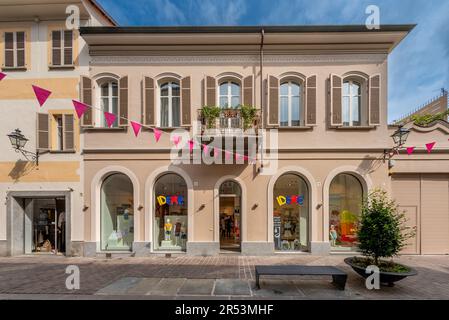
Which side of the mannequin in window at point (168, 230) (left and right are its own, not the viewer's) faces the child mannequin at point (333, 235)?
left

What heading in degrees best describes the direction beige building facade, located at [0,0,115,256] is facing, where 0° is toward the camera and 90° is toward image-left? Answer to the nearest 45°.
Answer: approximately 0°

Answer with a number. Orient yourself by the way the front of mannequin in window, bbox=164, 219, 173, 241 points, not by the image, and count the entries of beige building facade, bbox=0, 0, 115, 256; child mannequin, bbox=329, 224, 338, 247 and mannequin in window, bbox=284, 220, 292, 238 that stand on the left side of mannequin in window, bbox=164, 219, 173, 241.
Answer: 2

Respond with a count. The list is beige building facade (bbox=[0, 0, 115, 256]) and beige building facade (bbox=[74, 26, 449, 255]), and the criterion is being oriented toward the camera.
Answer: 2

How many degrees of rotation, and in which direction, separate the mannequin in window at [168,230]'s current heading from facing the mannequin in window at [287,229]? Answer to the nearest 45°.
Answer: approximately 90° to its left

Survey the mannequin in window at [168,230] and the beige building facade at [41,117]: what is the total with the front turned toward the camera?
2

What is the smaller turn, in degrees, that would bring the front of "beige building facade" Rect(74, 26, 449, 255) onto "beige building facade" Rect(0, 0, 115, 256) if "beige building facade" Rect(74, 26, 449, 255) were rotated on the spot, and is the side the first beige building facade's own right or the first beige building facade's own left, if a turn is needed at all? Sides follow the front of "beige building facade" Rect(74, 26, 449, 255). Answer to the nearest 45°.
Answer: approximately 90° to the first beige building facade's own right
